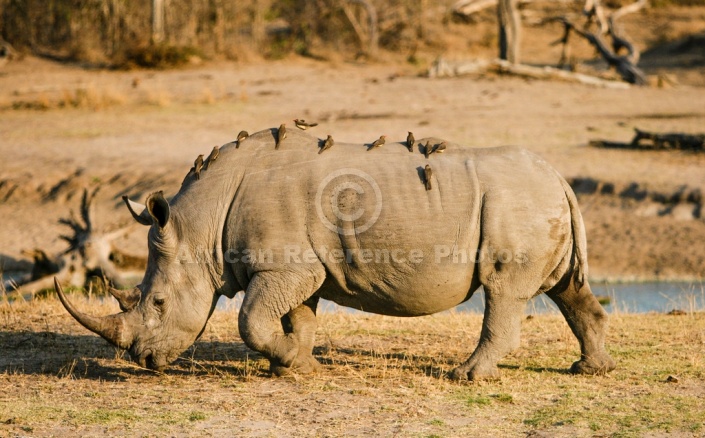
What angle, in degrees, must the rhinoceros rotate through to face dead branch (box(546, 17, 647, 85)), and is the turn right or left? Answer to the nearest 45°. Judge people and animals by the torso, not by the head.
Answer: approximately 90° to its right

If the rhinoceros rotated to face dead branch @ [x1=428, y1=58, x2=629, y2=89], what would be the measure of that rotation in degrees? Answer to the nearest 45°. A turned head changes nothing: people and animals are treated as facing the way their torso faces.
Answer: approximately 90° to its right

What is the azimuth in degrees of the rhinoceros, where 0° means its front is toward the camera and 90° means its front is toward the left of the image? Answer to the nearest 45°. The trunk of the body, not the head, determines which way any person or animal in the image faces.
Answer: approximately 90°

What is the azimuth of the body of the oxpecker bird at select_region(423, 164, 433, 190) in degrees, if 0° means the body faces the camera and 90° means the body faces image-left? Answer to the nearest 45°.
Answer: approximately 180°

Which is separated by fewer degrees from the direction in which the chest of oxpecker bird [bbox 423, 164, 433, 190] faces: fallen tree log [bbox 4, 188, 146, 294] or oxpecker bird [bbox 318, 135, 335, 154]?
the fallen tree log
